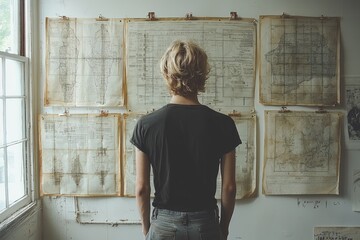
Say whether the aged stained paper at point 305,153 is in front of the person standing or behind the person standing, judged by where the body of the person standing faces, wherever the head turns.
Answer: in front

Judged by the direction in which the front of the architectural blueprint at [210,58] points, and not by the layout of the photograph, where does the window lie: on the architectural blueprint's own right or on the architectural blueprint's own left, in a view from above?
on the architectural blueprint's own right

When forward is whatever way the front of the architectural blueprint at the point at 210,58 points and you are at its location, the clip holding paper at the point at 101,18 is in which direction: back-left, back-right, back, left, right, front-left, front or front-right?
right

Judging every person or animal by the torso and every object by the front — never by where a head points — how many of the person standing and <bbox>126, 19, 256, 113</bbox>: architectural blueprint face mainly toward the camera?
1

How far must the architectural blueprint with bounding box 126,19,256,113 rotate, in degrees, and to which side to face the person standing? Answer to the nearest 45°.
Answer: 0° — it already faces them

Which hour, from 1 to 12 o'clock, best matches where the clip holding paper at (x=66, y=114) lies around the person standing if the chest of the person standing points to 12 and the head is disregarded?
The clip holding paper is roughly at 11 o'clock from the person standing.

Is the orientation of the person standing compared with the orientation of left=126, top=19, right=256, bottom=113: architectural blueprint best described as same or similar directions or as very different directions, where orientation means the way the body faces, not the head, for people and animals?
very different directions

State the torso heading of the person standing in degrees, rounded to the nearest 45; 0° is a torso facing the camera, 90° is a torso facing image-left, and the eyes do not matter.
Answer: approximately 180°

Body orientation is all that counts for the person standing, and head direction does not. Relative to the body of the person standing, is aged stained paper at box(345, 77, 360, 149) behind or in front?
in front

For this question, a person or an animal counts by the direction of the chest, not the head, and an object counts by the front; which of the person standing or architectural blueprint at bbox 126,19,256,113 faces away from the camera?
the person standing

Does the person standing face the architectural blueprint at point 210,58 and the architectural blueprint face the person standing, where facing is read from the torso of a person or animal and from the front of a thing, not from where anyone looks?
yes

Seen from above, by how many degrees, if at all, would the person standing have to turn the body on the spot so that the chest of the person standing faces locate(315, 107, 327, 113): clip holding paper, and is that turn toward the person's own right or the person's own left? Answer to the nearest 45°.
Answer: approximately 45° to the person's own right

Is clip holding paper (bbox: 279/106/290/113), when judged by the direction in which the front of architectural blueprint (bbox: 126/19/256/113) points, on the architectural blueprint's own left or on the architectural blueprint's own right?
on the architectural blueprint's own left

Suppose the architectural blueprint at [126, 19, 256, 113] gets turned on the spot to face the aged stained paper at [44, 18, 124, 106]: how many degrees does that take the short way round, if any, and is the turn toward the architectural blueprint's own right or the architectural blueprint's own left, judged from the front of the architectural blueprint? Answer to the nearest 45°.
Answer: approximately 90° to the architectural blueprint's own right

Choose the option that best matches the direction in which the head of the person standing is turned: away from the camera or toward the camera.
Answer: away from the camera
